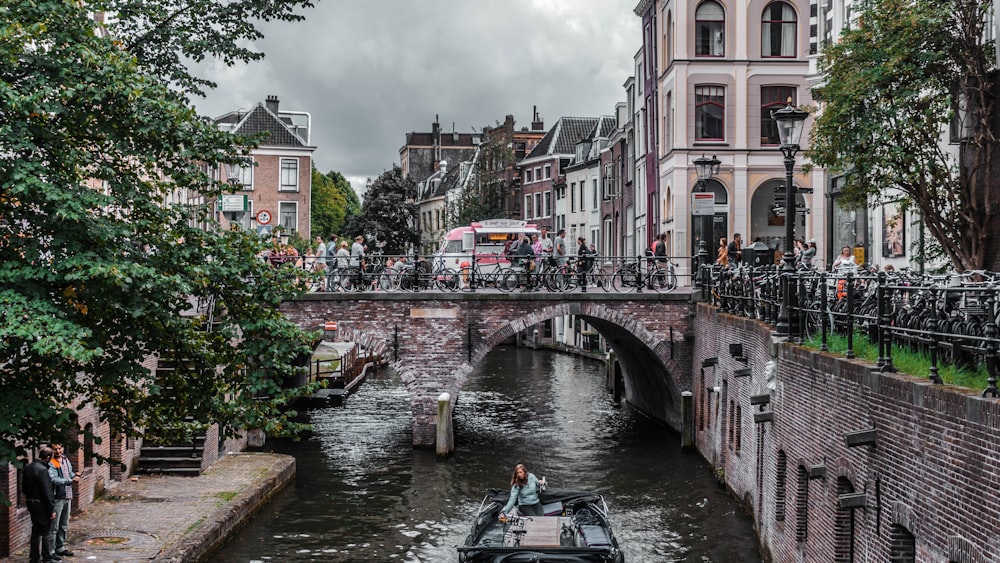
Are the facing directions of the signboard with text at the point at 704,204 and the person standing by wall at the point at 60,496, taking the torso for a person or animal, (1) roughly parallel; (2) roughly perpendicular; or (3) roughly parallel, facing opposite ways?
roughly perpendicular

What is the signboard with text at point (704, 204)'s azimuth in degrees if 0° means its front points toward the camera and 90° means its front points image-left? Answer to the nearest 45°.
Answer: approximately 0°

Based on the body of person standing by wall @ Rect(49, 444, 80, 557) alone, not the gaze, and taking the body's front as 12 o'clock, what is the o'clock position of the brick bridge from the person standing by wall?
The brick bridge is roughly at 9 o'clock from the person standing by wall.

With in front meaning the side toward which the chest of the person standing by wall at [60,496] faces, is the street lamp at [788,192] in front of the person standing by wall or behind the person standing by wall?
in front

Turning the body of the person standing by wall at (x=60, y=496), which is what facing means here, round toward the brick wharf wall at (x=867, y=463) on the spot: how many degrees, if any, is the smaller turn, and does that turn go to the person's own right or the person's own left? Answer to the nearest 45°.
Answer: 0° — they already face it

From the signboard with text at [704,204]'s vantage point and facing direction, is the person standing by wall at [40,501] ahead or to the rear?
ahead

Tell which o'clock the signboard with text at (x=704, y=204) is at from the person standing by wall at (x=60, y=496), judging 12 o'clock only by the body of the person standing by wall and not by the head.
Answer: The signboard with text is roughly at 10 o'clock from the person standing by wall.

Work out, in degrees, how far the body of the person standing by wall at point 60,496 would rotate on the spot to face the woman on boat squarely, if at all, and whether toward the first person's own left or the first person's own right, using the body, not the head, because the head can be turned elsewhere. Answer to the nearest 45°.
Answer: approximately 45° to the first person's own left
